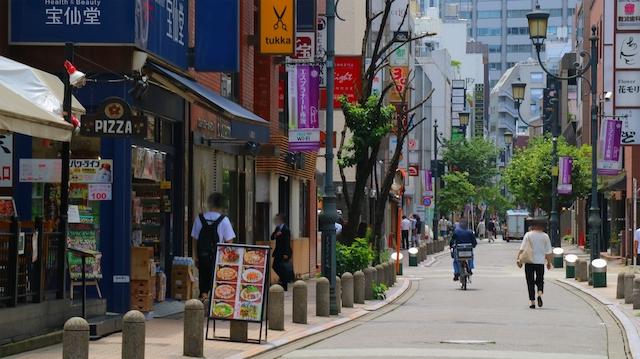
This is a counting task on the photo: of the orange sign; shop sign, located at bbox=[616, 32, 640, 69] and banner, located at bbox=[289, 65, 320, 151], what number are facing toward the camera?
3

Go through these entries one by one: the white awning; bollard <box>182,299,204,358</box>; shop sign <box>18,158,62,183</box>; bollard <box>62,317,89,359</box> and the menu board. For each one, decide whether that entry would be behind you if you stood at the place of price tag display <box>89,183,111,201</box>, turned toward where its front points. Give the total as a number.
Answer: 0

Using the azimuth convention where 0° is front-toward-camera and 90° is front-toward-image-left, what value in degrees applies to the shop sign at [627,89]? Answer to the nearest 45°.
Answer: approximately 0°

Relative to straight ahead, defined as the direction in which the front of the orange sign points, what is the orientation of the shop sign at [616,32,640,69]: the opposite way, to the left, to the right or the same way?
the same way

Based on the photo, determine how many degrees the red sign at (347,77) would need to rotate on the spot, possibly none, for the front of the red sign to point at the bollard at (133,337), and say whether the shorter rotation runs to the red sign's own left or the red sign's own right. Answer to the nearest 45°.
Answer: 0° — it already faces it

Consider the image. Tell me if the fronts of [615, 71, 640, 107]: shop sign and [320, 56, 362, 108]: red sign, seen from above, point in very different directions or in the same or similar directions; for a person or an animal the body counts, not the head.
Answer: same or similar directions

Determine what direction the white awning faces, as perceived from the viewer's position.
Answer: facing the viewer and to the right of the viewer

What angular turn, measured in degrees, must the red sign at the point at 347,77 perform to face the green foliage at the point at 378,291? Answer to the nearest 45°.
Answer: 0° — it already faces it

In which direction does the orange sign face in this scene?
toward the camera

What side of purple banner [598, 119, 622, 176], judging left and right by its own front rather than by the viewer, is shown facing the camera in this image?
front

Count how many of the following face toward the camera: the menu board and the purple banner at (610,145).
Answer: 2

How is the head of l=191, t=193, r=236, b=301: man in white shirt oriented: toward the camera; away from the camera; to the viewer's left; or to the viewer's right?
away from the camera

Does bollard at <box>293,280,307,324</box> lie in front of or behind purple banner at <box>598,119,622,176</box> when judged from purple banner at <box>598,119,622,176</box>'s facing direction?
in front

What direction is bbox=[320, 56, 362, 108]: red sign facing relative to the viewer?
toward the camera

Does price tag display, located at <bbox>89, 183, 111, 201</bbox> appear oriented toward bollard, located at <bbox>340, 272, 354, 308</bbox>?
no
